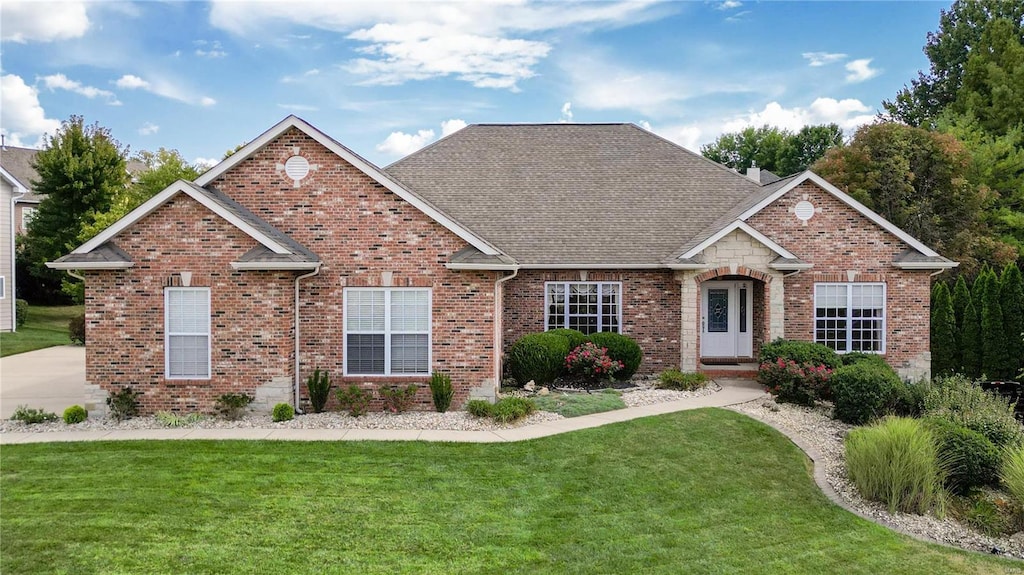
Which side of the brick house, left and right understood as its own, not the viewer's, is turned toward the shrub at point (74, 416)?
right

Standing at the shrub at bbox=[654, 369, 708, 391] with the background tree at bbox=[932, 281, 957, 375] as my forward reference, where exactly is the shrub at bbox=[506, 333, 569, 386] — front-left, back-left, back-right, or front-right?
back-left

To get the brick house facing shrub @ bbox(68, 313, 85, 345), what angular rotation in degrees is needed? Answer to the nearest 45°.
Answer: approximately 135° to its right

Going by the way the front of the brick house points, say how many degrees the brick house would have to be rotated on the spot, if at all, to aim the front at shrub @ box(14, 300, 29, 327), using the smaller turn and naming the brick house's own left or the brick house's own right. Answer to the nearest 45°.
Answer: approximately 135° to the brick house's own right

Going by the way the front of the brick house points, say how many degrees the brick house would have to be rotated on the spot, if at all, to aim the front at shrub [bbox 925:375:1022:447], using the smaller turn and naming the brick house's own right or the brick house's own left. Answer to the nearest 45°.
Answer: approximately 90° to the brick house's own left

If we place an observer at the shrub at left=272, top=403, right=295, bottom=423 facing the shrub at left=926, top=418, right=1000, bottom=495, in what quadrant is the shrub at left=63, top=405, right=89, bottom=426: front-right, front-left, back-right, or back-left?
back-right

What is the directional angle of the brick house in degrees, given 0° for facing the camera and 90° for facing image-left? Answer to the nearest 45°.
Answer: approximately 0°

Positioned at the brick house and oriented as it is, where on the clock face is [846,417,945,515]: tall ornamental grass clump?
The tall ornamental grass clump is roughly at 10 o'clock from the brick house.

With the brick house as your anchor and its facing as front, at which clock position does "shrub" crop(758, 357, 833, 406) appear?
The shrub is roughly at 9 o'clock from the brick house.

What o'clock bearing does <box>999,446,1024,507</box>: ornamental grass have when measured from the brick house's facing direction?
The ornamental grass is roughly at 10 o'clock from the brick house.
